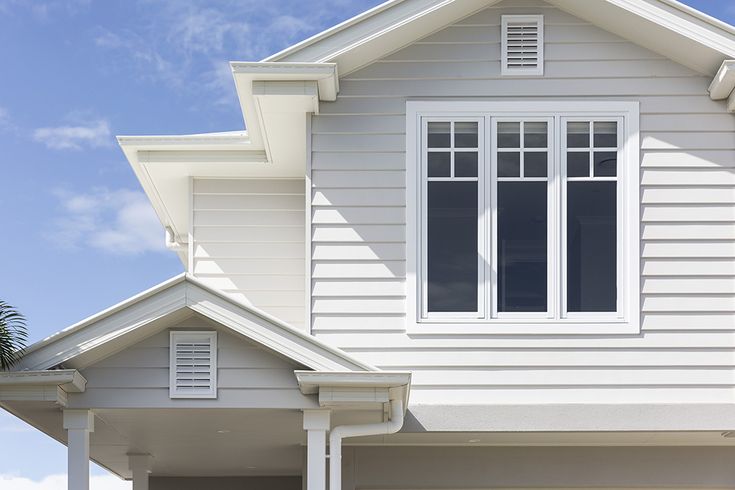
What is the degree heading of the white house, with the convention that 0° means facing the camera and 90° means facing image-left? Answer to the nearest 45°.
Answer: approximately 0°
